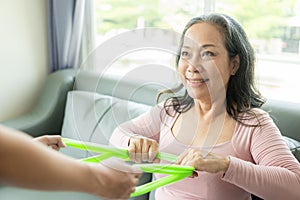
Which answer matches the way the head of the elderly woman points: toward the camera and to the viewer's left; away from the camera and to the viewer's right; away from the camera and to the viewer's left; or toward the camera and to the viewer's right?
toward the camera and to the viewer's left

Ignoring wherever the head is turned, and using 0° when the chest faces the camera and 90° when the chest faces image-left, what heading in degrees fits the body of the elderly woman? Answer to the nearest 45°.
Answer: approximately 45°
